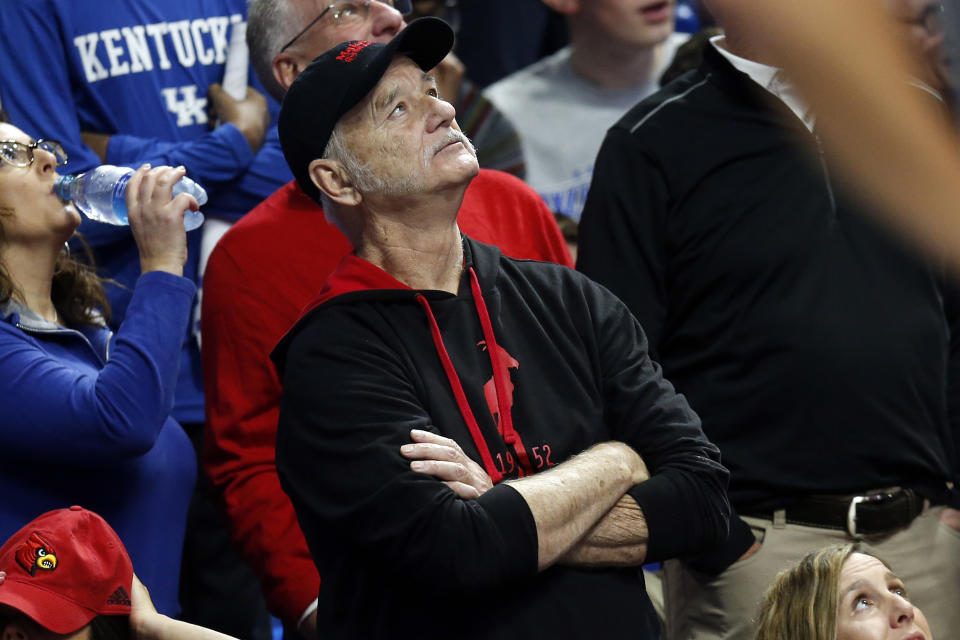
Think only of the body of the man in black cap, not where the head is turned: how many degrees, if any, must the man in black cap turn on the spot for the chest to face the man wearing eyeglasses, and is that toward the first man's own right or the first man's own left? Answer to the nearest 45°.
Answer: approximately 180°

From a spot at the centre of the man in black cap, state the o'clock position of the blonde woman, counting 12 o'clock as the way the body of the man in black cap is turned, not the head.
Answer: The blonde woman is roughly at 10 o'clock from the man in black cap.

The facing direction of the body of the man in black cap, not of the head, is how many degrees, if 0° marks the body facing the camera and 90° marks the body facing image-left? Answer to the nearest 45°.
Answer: approximately 315°

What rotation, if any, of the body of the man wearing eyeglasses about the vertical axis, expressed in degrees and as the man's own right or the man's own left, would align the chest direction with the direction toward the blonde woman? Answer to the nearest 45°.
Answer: approximately 45° to the man's own left

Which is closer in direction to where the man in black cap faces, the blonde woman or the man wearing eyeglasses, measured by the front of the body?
the blonde woman

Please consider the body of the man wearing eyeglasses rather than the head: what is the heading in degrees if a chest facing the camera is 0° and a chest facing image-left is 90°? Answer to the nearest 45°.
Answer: approximately 315°

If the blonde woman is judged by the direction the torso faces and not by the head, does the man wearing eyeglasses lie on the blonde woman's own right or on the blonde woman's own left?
on the blonde woman's own right

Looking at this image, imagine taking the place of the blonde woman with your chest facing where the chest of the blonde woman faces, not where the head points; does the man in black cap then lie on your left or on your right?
on your right
